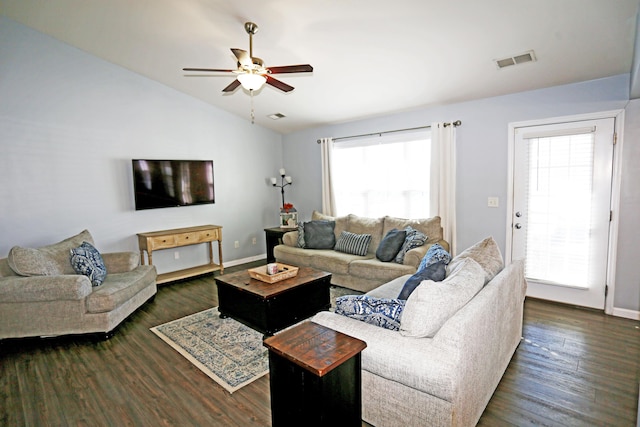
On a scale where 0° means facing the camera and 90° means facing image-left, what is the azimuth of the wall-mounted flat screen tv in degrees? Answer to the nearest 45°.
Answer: approximately 315°

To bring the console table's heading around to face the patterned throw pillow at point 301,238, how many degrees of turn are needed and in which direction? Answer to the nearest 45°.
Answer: approximately 45° to its left

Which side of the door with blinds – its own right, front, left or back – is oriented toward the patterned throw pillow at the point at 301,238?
right

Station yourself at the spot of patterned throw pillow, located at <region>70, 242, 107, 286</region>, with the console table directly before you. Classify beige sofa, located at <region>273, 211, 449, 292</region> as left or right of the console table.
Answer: right

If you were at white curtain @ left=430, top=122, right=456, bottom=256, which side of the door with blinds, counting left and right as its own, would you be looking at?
right

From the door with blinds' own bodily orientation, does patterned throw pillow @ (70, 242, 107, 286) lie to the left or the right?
on its right

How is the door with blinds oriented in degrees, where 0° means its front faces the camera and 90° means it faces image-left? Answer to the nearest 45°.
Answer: approximately 0°

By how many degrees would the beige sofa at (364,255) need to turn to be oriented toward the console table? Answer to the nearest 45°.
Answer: approximately 45° to its right

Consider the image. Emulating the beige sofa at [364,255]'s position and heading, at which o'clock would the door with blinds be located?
The door with blinds is roughly at 8 o'clock from the beige sofa.
